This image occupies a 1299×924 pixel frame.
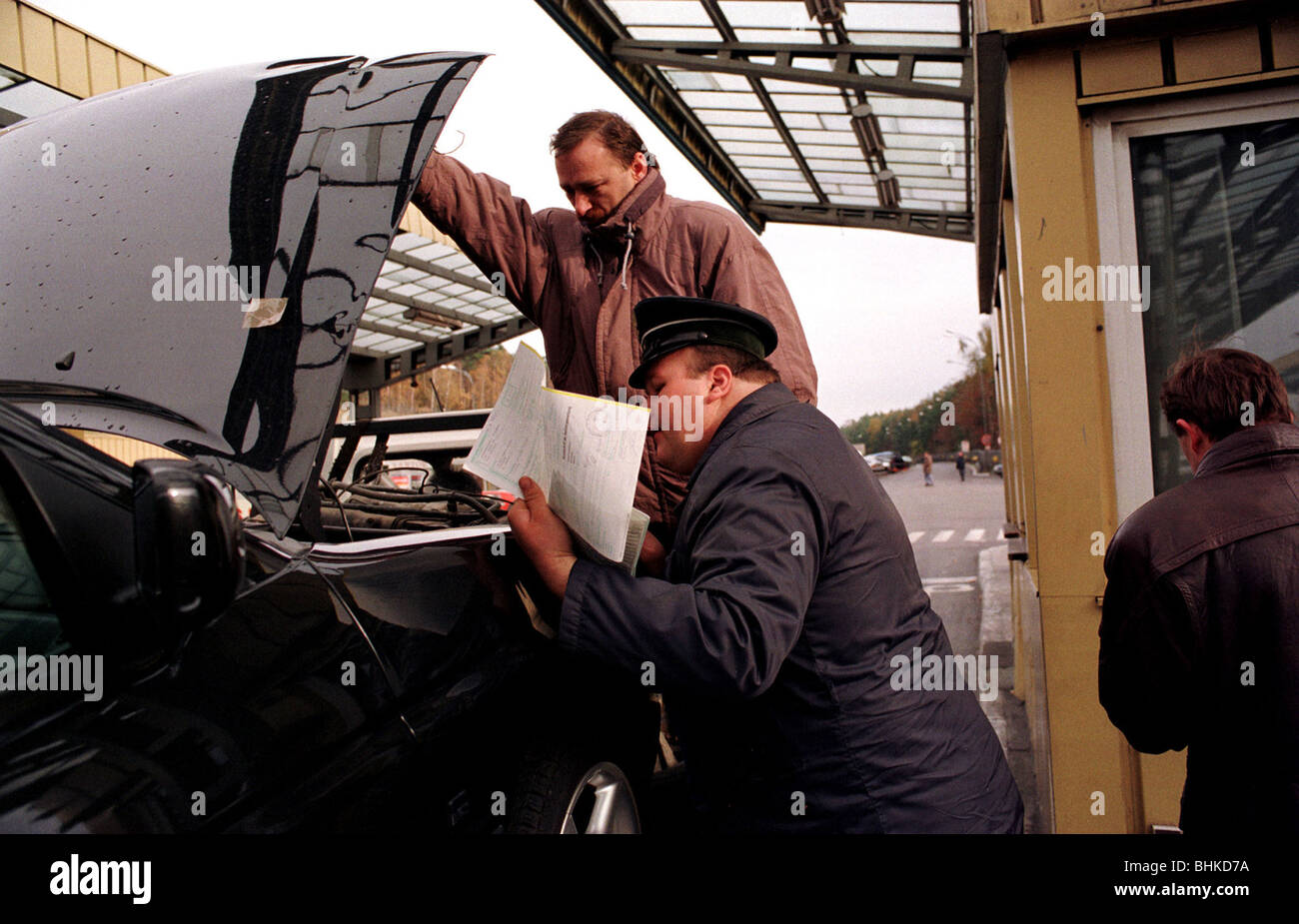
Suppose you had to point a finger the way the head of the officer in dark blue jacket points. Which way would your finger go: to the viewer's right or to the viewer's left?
to the viewer's left

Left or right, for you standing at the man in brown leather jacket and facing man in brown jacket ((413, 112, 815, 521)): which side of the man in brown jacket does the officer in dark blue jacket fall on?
left

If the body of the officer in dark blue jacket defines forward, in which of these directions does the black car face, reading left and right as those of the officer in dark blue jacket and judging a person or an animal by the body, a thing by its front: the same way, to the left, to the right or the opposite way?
to the right

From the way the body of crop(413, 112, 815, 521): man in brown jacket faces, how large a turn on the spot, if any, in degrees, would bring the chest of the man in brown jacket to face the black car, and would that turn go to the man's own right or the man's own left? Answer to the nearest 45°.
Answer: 0° — they already face it

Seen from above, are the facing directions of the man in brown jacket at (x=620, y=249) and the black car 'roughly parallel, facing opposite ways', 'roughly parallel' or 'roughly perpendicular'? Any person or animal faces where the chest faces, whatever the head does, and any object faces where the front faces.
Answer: roughly parallel, facing opposite ways

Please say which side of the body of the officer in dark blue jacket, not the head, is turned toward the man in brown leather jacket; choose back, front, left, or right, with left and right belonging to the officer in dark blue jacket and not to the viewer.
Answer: back

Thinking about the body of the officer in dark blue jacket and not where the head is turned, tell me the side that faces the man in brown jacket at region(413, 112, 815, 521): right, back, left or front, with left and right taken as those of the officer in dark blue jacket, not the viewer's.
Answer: right

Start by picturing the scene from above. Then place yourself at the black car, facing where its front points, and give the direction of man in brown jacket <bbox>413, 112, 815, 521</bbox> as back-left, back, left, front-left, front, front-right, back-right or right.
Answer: front

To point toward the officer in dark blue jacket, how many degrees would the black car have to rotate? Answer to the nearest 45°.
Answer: approximately 45° to its right

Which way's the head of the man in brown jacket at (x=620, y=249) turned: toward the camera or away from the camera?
toward the camera

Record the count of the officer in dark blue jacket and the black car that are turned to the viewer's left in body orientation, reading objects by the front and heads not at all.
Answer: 1

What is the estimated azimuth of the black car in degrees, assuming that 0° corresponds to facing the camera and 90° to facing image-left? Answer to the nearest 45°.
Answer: approximately 225°

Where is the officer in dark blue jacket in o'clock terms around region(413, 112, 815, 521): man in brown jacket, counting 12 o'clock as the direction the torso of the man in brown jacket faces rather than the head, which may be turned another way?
The officer in dark blue jacket is roughly at 10 o'clock from the man in brown jacket.

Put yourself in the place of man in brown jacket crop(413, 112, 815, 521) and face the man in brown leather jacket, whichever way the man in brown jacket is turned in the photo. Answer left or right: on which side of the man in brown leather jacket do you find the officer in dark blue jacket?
right

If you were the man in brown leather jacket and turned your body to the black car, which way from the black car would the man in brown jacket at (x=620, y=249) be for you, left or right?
right

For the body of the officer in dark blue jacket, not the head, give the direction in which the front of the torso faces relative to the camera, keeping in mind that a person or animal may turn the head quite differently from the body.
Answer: to the viewer's left
